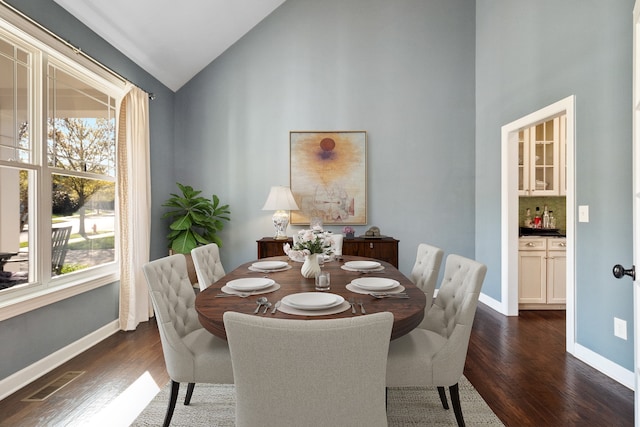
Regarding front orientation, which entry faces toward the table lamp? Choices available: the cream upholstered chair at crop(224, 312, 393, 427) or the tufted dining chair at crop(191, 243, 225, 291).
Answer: the cream upholstered chair

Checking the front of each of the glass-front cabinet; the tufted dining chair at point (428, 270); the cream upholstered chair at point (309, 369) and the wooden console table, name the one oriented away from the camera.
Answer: the cream upholstered chair

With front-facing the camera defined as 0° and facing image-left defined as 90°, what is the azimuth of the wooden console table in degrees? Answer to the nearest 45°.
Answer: approximately 0°

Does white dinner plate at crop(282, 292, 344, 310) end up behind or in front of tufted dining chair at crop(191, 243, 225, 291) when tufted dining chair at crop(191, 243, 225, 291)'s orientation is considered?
in front

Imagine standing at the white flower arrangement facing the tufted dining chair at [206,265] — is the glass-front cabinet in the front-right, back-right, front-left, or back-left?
back-right

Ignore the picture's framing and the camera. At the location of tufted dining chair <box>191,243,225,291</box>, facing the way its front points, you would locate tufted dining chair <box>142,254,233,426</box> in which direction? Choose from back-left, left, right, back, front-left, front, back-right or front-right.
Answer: front-right

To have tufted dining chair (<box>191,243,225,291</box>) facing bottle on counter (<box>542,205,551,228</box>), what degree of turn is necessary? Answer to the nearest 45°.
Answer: approximately 45° to its left

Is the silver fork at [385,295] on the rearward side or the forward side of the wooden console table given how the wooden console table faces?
on the forward side

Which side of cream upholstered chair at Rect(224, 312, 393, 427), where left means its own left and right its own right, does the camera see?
back

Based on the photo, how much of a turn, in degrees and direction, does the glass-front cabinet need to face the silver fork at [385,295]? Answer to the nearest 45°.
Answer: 0° — it already faces it

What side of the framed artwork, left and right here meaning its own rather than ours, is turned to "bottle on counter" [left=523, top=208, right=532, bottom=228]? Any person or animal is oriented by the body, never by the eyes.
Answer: left
